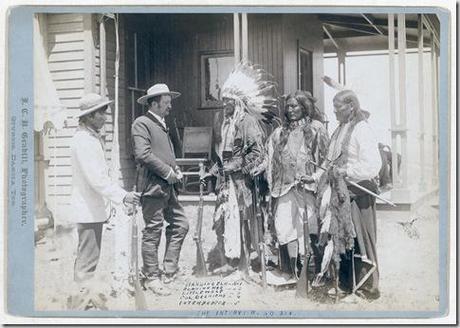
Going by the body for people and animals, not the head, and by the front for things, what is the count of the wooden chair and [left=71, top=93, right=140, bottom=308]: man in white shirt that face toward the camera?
1

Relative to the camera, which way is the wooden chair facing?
toward the camera

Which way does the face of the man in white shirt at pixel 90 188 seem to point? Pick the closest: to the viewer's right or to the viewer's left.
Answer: to the viewer's right

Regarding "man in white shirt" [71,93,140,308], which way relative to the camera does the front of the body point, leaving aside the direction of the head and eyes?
to the viewer's right
